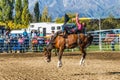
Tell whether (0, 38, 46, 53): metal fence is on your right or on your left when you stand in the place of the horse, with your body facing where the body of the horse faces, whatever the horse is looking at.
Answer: on your right

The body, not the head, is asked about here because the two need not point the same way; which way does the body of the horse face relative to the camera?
to the viewer's left
